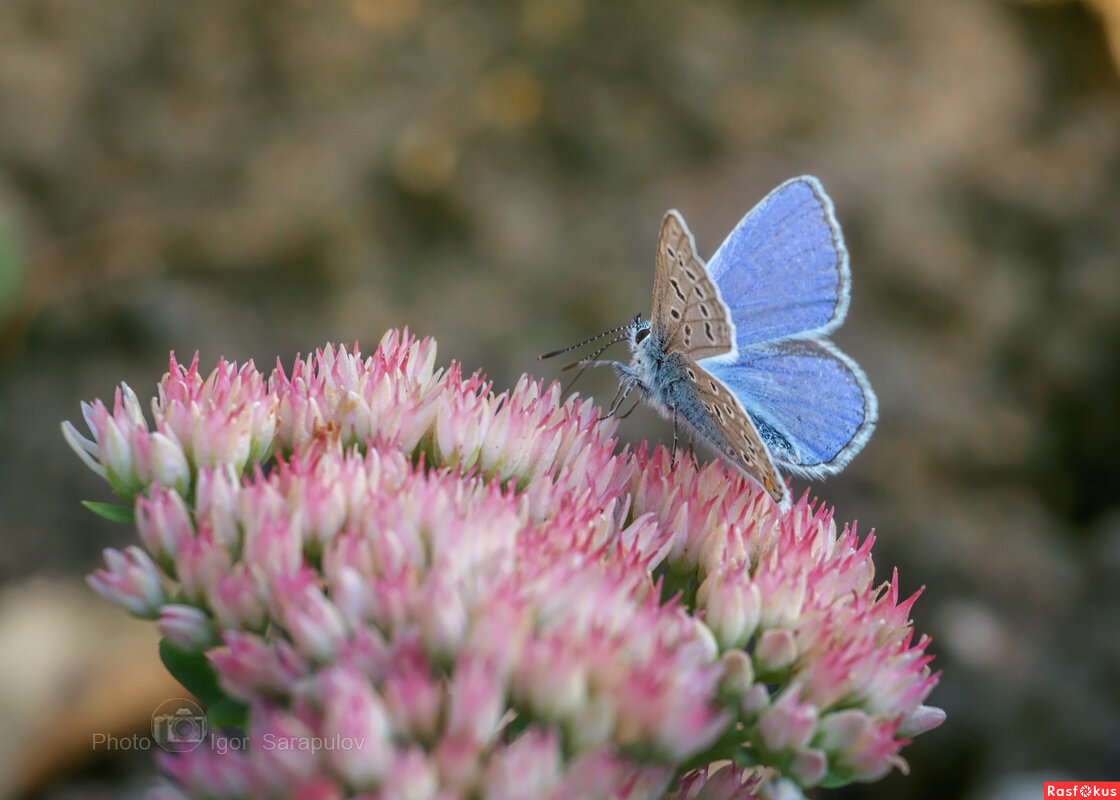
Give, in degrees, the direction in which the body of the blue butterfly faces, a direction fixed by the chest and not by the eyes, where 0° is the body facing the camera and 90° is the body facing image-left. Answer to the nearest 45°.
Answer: approximately 90°
